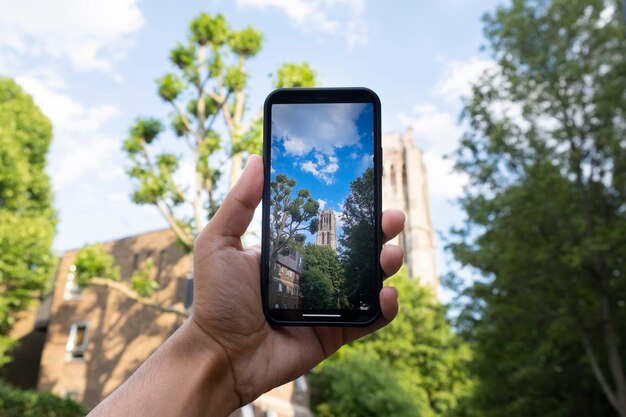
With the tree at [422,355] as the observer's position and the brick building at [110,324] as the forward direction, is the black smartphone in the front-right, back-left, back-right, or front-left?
front-left

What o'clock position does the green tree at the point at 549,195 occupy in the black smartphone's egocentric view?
The green tree is roughly at 7 o'clock from the black smartphone.

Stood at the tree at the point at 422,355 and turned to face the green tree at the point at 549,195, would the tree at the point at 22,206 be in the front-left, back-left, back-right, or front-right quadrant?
front-right

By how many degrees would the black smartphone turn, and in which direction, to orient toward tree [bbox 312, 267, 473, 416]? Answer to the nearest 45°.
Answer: approximately 180°

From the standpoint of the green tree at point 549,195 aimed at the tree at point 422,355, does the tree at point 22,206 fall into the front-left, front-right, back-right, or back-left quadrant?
front-left

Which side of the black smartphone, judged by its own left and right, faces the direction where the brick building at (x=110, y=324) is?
back

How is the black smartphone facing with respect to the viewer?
toward the camera

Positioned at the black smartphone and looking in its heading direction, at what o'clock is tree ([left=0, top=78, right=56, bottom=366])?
The tree is roughly at 5 o'clock from the black smartphone.
